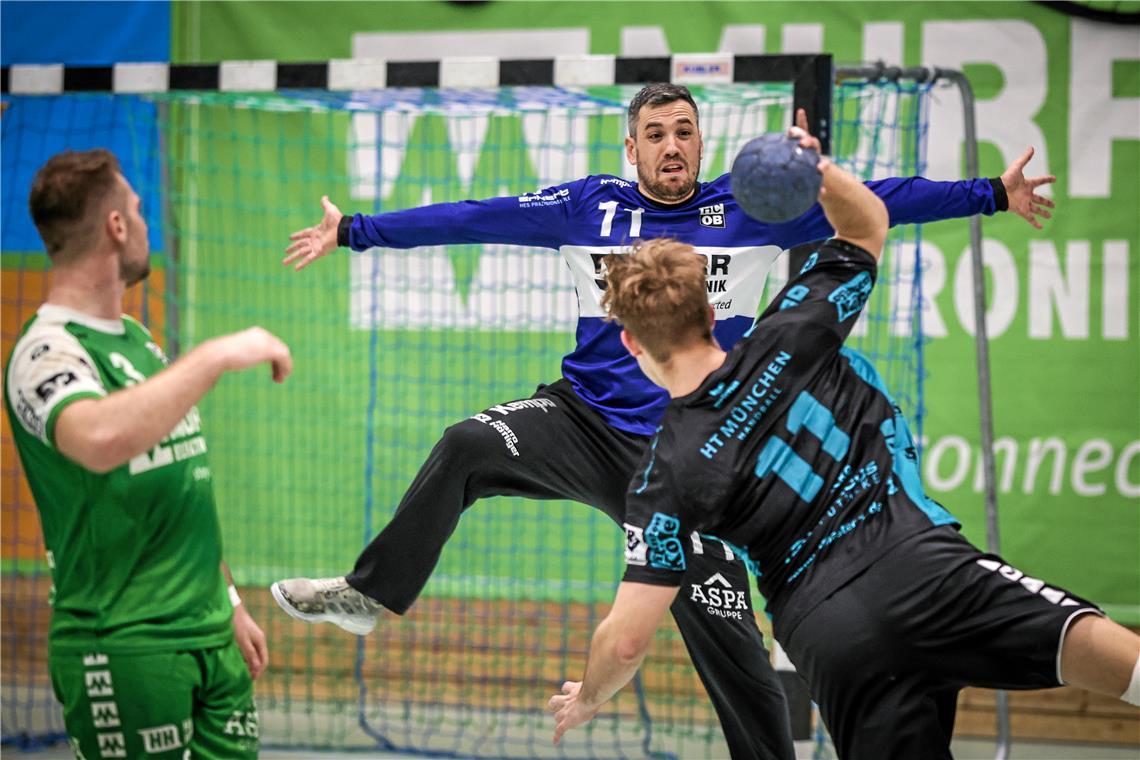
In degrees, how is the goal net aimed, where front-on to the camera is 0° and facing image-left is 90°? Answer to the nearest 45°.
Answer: approximately 0°

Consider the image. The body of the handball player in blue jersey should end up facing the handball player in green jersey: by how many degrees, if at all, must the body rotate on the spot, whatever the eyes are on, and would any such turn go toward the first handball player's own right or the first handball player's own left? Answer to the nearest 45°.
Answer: approximately 45° to the first handball player's own right

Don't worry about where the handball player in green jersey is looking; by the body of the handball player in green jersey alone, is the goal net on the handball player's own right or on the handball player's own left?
on the handball player's own left

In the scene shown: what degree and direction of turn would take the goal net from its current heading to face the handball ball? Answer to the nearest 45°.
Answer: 0° — it already faces it

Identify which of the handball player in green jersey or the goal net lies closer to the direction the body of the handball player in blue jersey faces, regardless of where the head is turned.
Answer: the handball player in green jersey

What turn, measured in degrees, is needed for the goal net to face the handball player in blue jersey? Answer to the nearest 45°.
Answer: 0° — it already faces them

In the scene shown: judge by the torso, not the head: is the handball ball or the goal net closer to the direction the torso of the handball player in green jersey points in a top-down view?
the handball ball
